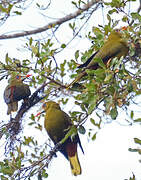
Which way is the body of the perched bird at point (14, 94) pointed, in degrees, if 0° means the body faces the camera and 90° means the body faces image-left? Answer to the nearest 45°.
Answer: approximately 270°

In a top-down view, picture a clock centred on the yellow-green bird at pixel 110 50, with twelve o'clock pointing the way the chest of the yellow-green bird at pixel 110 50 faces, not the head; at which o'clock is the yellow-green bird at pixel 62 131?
the yellow-green bird at pixel 62 131 is roughly at 5 o'clock from the yellow-green bird at pixel 110 50.

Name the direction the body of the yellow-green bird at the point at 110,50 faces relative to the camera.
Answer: to the viewer's right

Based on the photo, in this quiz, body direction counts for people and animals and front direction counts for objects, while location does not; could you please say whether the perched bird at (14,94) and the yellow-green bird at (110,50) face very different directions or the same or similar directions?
same or similar directions

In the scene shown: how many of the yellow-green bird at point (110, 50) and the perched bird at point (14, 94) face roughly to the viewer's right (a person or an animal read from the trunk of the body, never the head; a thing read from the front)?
2

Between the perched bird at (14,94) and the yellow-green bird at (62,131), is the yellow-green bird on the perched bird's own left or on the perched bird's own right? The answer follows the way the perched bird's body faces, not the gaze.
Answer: on the perched bird's own right
